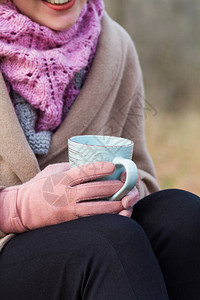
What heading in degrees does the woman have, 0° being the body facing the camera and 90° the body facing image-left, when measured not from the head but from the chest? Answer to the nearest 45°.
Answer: approximately 315°
